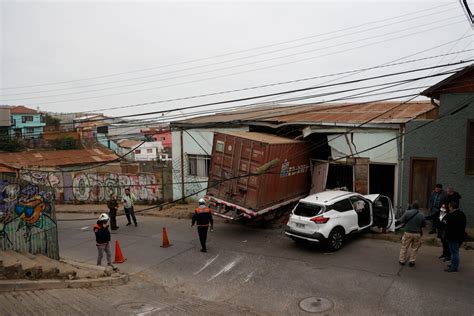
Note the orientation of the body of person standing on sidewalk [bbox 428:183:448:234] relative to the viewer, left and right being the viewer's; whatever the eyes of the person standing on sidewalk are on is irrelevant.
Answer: facing the viewer and to the left of the viewer

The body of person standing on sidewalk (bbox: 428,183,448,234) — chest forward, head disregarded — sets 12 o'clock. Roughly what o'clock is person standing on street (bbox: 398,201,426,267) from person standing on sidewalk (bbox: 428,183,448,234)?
person standing on street (bbox: 398,201,426,267) is roughly at 11 o'clock from person standing on sidewalk (bbox: 428,183,448,234).

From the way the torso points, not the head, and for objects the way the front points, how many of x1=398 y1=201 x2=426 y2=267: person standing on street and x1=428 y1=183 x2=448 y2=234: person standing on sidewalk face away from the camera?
1

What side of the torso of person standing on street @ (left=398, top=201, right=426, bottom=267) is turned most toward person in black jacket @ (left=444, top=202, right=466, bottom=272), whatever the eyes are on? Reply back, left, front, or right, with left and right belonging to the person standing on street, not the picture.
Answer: right

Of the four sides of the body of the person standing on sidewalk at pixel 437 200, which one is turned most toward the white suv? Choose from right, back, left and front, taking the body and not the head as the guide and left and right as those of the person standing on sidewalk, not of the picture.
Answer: front

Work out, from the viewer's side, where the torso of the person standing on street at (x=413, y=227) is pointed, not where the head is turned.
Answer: away from the camera

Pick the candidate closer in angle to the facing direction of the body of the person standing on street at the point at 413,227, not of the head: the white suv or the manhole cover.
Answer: the white suv

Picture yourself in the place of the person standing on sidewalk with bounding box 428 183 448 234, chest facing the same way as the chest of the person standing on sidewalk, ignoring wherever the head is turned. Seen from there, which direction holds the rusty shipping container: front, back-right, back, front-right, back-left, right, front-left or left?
front-right

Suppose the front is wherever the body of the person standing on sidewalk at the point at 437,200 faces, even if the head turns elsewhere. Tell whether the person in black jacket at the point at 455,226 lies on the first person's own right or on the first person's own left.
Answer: on the first person's own left
